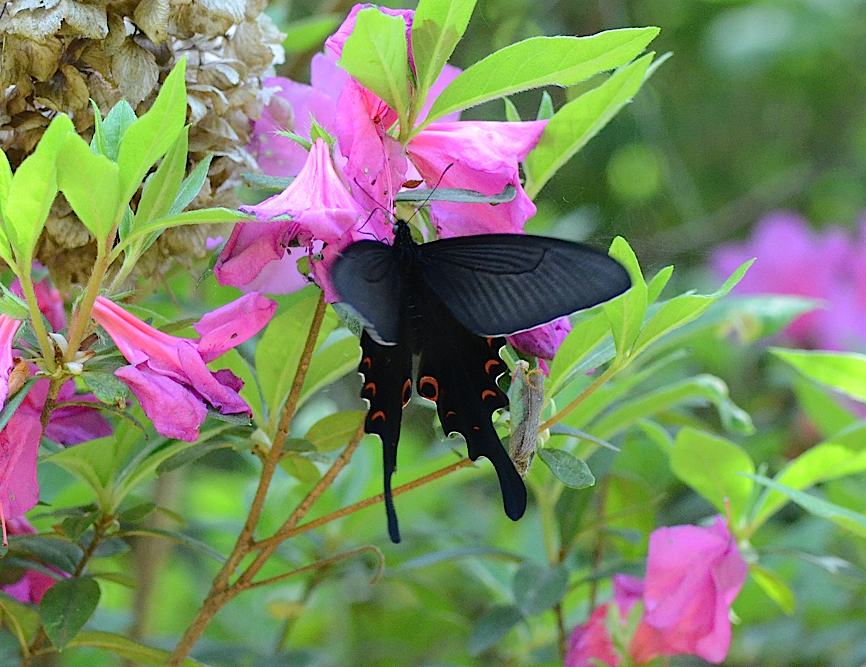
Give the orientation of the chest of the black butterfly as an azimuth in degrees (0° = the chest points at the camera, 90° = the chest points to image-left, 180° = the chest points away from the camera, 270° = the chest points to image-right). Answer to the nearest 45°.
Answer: approximately 180°
